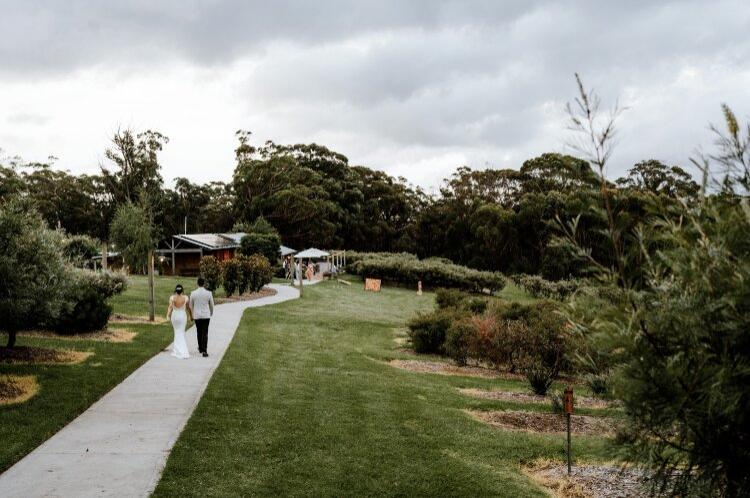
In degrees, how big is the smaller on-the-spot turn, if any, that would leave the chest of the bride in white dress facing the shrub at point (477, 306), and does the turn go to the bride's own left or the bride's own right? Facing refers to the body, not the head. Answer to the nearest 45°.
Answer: approximately 45° to the bride's own right

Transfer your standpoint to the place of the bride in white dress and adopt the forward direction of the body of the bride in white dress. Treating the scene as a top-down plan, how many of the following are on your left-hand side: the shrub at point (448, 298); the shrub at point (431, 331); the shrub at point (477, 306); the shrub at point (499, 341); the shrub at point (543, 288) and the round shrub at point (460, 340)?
0

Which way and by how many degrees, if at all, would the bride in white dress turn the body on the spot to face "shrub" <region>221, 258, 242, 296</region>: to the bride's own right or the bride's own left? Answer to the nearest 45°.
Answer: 0° — they already face it

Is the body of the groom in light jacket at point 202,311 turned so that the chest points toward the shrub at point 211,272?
yes

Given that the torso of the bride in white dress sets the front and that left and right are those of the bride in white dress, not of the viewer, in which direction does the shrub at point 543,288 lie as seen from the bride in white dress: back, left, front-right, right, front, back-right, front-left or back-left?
front-right

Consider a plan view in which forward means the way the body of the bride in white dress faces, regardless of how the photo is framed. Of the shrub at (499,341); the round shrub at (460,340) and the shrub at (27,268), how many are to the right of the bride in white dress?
2

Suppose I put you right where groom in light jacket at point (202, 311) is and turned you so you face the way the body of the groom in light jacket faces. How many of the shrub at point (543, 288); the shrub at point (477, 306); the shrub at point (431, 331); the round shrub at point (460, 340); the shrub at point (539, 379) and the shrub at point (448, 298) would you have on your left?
0

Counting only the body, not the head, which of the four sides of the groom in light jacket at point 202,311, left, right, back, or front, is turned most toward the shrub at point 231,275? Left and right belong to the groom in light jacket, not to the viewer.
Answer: front

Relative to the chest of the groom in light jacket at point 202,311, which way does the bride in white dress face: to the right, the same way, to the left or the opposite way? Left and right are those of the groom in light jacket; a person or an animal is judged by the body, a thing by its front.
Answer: the same way

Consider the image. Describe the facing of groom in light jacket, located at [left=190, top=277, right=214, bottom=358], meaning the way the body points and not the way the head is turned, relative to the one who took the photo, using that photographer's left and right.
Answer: facing away from the viewer

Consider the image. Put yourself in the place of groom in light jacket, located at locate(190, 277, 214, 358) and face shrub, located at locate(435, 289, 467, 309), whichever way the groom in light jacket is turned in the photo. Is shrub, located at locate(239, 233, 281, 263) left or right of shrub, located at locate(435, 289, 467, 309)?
left

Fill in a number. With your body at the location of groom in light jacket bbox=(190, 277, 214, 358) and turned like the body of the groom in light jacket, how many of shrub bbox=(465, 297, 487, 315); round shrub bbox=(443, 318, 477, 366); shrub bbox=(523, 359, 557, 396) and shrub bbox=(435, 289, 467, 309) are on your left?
0

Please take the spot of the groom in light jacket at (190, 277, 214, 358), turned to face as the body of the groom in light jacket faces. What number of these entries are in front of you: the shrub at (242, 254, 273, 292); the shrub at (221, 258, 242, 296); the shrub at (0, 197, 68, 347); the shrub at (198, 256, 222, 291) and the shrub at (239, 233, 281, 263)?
4

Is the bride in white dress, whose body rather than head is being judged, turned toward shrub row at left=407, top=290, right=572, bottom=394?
no

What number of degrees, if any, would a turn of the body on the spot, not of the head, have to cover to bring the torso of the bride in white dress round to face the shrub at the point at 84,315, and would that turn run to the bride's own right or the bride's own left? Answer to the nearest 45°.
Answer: approximately 45° to the bride's own left

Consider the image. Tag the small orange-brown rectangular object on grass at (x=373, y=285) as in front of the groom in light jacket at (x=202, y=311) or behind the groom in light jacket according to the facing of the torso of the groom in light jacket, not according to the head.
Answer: in front

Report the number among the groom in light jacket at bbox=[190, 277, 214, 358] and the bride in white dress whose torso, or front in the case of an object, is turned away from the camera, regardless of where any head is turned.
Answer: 2

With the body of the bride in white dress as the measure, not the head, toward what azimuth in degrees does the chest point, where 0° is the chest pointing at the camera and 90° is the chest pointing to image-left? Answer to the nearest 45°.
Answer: approximately 180°

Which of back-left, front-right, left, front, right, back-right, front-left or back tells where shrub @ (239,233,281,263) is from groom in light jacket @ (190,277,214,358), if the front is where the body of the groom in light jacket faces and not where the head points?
front
